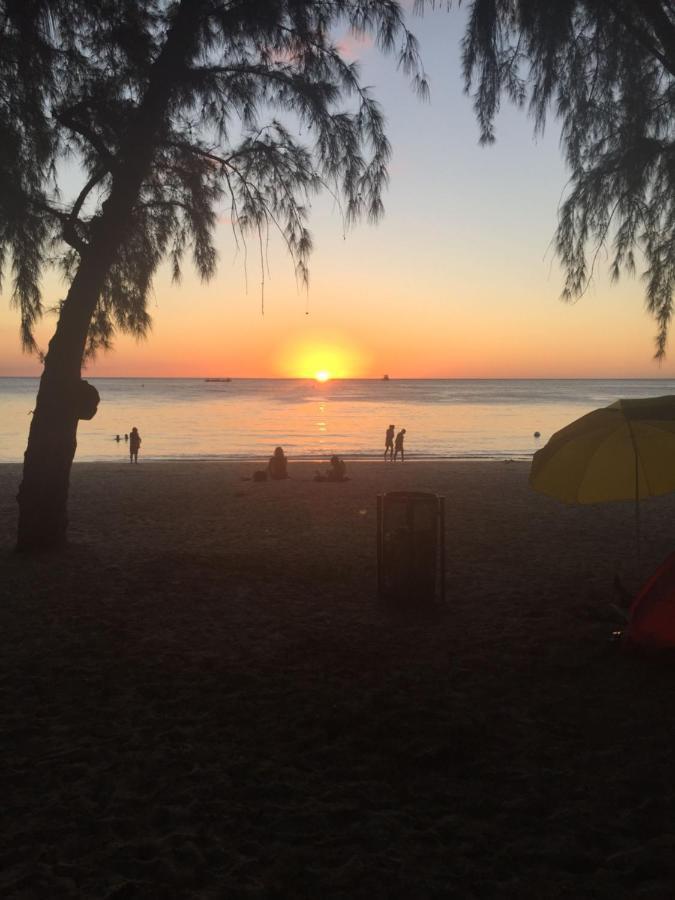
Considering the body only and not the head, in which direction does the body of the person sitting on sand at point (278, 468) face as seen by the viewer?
away from the camera

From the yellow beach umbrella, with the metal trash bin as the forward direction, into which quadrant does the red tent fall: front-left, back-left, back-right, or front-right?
back-left

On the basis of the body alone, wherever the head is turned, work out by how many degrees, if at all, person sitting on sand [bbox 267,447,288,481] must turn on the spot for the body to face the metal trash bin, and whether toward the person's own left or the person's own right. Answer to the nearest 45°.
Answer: approximately 180°

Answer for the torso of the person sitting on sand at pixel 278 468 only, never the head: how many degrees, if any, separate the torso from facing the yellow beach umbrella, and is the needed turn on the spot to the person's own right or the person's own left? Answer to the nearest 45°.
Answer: approximately 180°

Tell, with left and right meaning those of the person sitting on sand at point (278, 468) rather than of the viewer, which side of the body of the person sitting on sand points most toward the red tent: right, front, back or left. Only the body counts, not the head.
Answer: back
